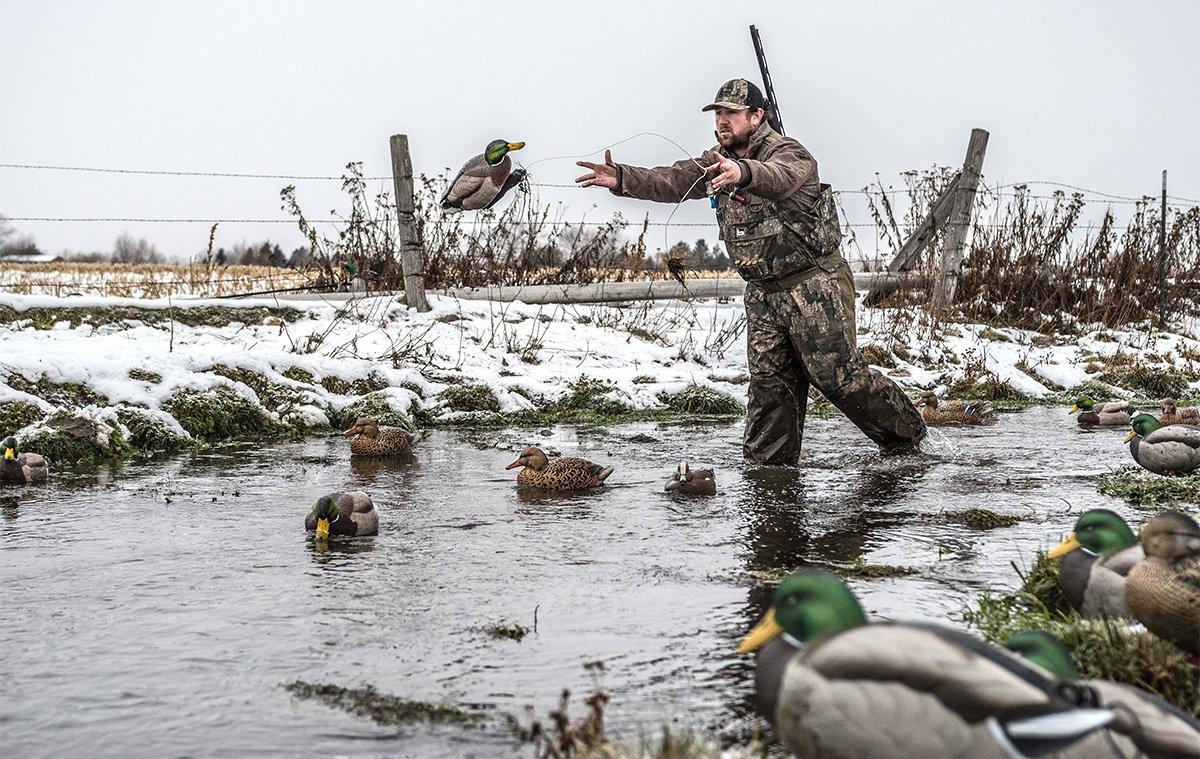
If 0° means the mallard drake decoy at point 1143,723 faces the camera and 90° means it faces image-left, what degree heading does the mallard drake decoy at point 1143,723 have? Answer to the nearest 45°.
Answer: approximately 90°

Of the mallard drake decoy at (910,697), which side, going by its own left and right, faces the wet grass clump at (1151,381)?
right

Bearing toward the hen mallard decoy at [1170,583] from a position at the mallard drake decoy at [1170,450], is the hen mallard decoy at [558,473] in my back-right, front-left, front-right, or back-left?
front-right

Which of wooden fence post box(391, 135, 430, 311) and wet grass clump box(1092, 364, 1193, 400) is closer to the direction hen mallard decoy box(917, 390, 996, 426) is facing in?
the wooden fence post

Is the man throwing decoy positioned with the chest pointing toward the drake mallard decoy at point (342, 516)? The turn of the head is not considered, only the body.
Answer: yes

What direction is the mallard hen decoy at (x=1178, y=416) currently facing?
to the viewer's left

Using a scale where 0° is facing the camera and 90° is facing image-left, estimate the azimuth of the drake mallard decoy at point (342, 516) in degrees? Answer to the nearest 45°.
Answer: approximately 45°

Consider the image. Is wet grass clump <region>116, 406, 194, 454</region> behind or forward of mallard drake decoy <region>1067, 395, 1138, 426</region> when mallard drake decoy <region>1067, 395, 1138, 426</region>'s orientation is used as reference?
forward

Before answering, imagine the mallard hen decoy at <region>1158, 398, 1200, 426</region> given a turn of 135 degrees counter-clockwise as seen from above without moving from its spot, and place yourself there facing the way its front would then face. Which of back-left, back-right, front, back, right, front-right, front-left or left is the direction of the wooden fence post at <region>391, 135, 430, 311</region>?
back-right

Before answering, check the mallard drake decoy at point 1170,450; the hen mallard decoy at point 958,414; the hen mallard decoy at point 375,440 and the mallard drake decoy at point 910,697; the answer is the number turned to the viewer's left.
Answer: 4

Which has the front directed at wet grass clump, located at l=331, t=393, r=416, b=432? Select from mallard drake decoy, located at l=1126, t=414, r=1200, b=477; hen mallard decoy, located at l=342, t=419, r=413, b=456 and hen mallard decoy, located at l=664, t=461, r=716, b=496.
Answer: the mallard drake decoy

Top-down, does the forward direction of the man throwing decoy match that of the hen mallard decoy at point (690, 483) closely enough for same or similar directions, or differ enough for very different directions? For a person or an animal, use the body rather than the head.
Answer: same or similar directions

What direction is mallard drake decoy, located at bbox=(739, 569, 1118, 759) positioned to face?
to the viewer's left

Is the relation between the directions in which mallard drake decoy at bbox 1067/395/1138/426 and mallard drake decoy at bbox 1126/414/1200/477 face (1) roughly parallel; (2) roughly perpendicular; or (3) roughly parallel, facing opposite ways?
roughly parallel

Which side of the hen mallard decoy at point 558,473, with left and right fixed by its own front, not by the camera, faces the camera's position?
left
